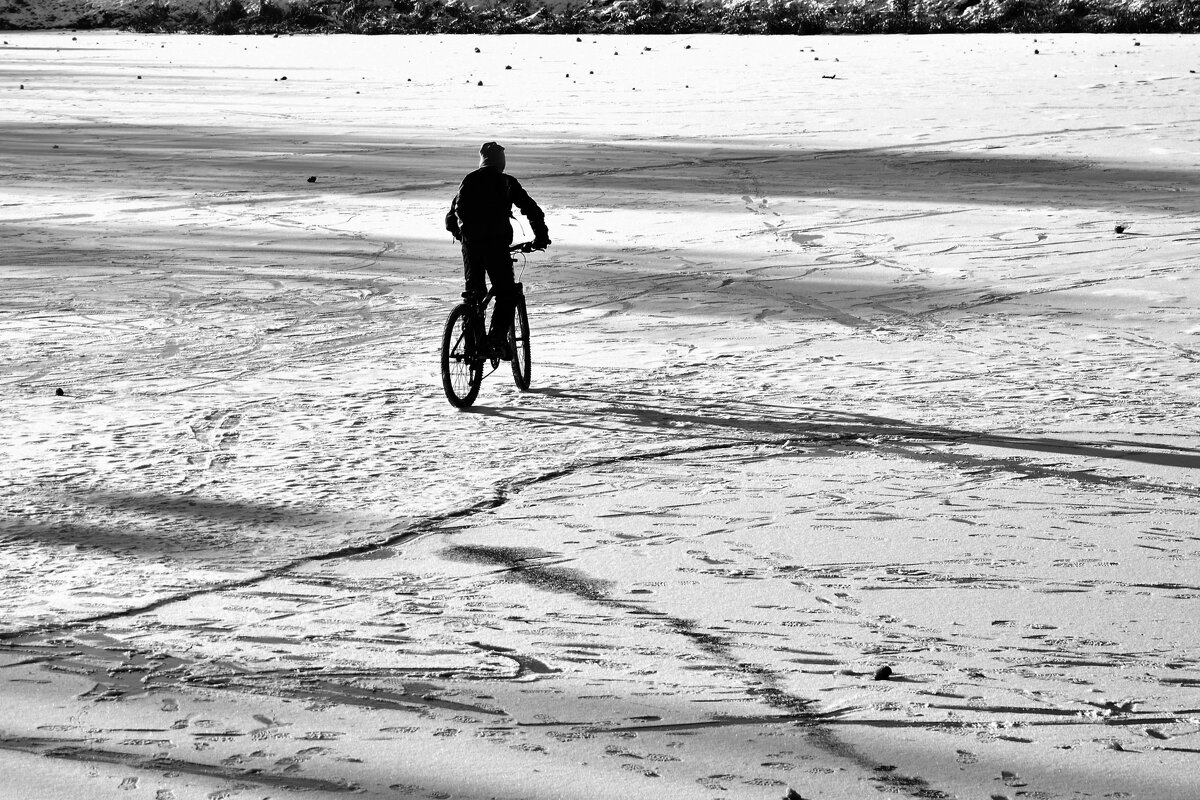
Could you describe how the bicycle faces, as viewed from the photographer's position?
facing away from the viewer and to the right of the viewer
